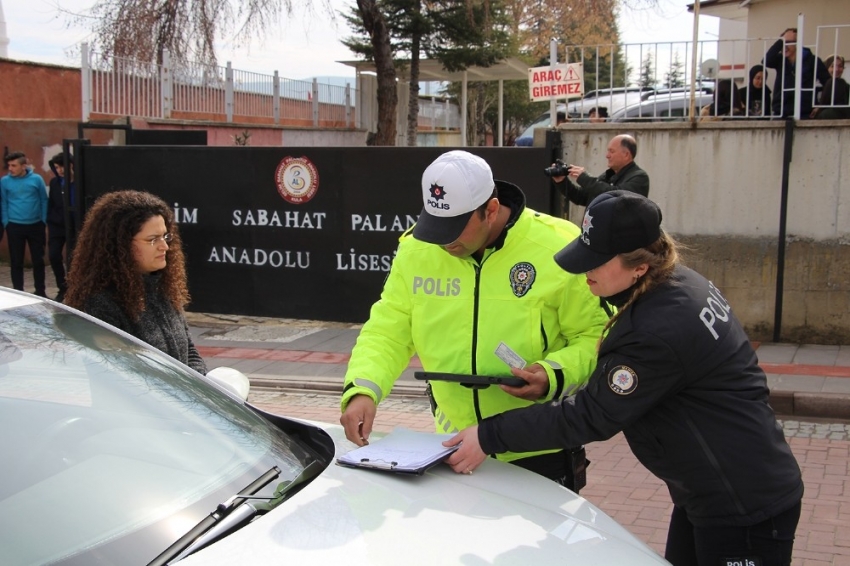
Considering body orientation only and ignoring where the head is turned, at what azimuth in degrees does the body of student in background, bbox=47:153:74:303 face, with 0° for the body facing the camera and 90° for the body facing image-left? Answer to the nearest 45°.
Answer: approximately 0°

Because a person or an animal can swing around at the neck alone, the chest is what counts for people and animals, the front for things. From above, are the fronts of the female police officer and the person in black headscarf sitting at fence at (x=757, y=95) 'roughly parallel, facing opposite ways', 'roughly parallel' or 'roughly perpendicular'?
roughly perpendicular

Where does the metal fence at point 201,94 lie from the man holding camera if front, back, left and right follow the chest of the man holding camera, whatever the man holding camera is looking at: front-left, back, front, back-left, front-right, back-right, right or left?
front-right

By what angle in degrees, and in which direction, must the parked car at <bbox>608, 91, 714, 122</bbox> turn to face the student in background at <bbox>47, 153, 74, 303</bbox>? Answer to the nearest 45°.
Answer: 0° — it already faces them

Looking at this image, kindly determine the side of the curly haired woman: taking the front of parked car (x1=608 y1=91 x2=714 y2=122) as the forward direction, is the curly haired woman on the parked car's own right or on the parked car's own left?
on the parked car's own left

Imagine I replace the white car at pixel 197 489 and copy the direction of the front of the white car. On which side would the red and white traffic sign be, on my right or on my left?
on my left

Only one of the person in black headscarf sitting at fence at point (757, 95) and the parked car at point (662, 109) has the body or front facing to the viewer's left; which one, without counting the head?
the parked car

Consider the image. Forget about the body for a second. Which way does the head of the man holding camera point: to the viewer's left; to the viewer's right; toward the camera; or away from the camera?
to the viewer's left

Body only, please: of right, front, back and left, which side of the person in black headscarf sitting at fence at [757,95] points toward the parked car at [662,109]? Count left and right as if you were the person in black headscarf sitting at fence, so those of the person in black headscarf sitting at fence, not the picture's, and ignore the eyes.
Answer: back

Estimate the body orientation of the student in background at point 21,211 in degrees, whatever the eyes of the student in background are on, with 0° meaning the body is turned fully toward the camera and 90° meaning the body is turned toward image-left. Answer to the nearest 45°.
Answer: approximately 0°

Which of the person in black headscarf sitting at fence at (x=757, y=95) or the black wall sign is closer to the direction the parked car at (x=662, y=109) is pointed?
the black wall sign
